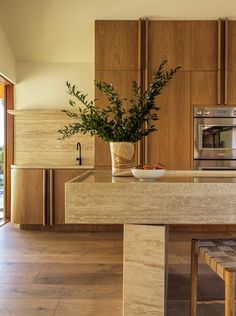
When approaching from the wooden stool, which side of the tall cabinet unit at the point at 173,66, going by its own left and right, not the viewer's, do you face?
front

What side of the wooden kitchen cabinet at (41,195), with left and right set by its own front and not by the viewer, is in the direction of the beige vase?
front

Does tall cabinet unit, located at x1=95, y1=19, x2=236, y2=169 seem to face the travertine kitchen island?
yes

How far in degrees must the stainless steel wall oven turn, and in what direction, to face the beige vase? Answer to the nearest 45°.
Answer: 0° — it already faces it

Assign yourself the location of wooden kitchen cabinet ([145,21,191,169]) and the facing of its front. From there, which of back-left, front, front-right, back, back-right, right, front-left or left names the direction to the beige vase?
front

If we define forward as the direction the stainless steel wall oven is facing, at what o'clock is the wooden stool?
The wooden stool is roughly at 12 o'clock from the stainless steel wall oven.

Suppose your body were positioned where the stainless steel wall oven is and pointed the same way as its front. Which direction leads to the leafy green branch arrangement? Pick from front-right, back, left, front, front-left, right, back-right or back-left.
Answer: front

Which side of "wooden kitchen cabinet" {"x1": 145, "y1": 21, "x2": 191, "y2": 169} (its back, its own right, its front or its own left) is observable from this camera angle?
front

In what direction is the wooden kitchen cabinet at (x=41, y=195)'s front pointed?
toward the camera

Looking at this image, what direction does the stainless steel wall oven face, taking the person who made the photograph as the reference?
facing the viewer

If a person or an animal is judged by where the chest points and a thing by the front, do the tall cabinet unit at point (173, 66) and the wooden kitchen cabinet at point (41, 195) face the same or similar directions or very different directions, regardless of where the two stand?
same or similar directions

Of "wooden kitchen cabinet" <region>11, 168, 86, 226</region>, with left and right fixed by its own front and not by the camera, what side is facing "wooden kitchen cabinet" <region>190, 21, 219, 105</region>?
left

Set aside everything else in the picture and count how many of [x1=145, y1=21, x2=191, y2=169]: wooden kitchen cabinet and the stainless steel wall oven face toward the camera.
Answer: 2

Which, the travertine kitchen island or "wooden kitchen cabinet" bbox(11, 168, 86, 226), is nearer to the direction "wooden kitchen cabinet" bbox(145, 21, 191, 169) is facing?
the travertine kitchen island

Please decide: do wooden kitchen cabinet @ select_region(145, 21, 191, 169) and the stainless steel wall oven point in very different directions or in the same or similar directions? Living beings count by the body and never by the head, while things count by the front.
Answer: same or similar directions
